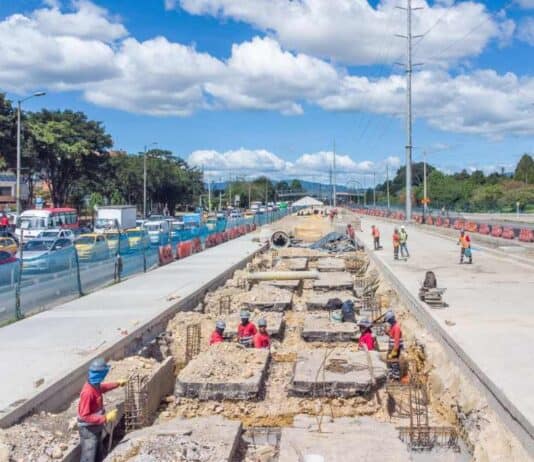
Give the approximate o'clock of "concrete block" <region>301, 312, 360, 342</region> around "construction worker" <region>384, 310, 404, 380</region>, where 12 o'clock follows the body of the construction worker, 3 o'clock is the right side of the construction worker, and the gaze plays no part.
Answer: The concrete block is roughly at 2 o'clock from the construction worker.

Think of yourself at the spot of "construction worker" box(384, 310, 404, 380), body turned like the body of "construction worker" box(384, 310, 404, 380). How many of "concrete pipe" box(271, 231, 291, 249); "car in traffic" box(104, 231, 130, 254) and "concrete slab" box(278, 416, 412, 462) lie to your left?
1

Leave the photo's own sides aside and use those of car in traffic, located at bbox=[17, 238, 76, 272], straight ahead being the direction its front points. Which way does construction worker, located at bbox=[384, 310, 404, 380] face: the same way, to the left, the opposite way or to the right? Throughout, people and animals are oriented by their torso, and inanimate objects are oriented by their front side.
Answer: to the right

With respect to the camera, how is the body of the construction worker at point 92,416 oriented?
to the viewer's right

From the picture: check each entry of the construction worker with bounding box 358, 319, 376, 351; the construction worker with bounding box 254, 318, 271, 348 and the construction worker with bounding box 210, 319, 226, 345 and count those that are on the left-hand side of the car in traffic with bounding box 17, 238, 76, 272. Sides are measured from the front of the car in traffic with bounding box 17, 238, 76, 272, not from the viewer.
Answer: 3

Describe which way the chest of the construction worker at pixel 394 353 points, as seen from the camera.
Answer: to the viewer's left

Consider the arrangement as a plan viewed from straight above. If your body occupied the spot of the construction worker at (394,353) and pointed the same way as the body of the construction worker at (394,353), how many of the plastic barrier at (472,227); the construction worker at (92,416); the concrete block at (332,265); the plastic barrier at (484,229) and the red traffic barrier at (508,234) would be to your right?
4

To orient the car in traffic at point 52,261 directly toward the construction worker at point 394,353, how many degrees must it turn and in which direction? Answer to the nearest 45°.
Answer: approximately 90° to its left

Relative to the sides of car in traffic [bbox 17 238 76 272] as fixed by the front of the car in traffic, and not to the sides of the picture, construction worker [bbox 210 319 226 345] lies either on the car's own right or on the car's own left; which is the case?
on the car's own left

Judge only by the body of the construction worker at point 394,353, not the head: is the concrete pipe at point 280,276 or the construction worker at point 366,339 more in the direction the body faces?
the construction worker

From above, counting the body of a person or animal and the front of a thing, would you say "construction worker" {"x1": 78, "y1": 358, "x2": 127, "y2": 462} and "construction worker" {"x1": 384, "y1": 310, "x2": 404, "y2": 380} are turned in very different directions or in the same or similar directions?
very different directions

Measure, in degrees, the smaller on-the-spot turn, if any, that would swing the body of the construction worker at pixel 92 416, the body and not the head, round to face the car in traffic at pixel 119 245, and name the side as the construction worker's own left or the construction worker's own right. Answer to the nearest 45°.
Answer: approximately 90° to the construction worker's own left

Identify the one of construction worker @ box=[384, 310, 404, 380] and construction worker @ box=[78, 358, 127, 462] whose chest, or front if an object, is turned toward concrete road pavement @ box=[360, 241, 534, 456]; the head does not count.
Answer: construction worker @ box=[78, 358, 127, 462]

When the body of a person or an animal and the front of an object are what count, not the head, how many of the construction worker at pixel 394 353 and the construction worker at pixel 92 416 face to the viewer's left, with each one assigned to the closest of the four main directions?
1
